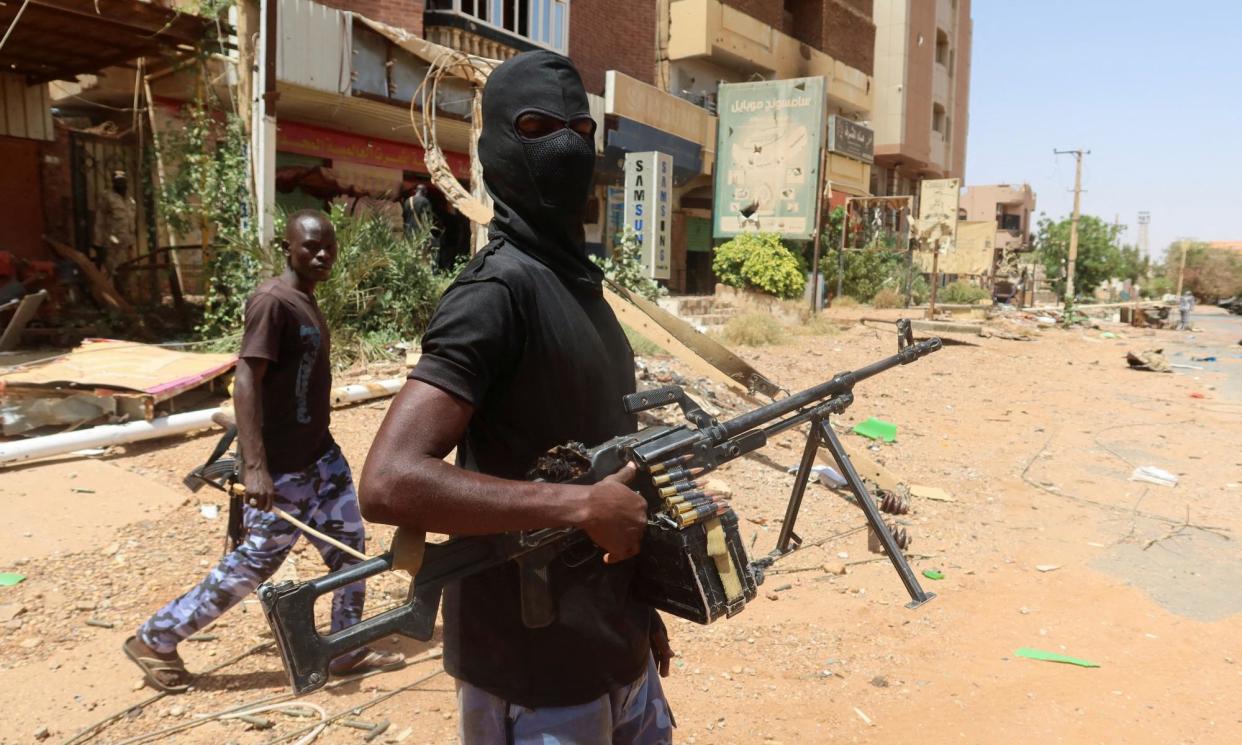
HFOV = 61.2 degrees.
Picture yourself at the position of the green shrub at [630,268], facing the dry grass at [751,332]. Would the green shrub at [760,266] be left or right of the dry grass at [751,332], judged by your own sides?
left

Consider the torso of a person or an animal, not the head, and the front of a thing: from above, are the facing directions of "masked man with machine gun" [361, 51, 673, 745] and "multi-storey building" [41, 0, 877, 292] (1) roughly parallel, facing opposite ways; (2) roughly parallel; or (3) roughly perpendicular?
roughly parallel

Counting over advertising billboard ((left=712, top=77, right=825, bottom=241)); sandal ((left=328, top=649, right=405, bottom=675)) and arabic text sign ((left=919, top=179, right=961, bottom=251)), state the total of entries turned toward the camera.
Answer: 2

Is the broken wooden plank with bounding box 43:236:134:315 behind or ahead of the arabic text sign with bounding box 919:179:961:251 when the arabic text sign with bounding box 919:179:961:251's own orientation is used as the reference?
ahead

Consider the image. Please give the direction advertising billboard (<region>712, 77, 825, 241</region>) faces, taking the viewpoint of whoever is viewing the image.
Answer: facing the viewer

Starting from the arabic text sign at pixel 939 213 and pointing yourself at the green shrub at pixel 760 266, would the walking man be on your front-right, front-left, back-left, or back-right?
front-left

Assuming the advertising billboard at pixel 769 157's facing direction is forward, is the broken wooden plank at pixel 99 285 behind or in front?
in front

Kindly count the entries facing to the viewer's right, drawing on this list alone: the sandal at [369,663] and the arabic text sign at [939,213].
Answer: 1

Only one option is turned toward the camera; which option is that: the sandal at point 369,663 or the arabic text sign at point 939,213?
the arabic text sign

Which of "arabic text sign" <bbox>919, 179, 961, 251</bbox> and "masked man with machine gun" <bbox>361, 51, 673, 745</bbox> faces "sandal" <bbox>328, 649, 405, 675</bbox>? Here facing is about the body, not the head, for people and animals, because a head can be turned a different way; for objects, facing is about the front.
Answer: the arabic text sign

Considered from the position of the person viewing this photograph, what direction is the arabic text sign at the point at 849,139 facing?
facing the viewer and to the right of the viewer

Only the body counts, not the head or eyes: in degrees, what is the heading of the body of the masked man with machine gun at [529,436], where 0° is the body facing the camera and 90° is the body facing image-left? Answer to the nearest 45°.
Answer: approximately 315°
